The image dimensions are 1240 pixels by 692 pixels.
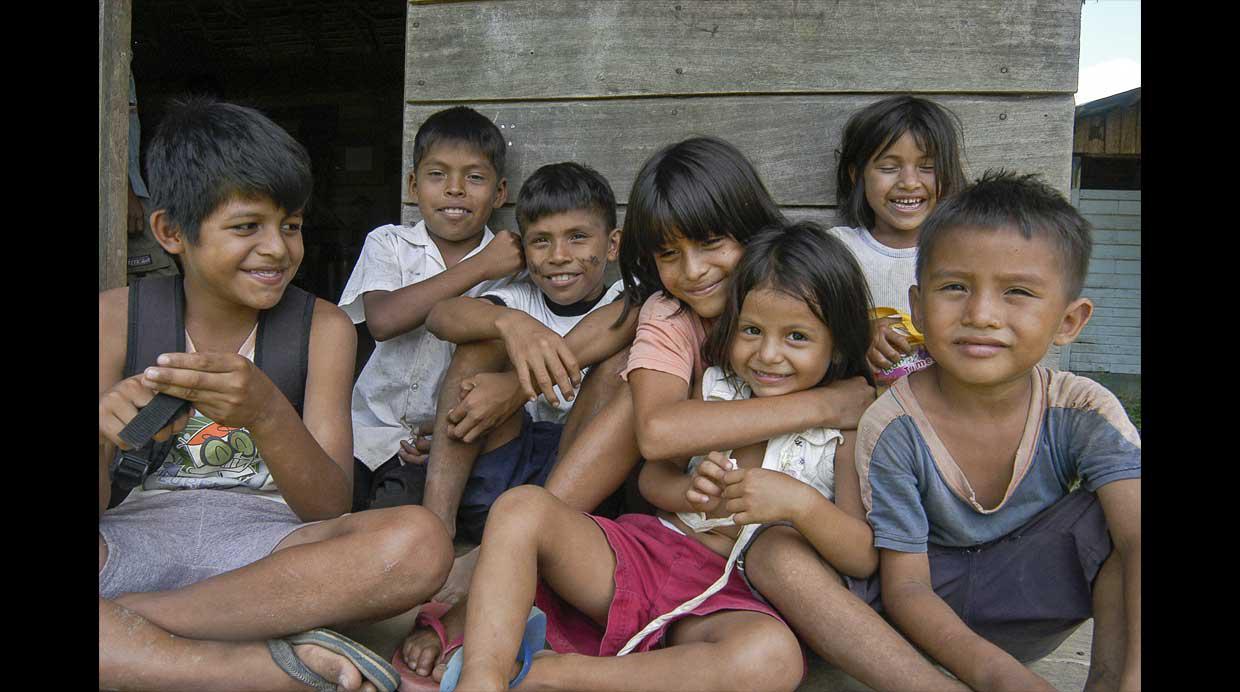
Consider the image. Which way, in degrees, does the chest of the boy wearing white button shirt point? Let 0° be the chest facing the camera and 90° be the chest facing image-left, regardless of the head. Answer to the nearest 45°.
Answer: approximately 0°

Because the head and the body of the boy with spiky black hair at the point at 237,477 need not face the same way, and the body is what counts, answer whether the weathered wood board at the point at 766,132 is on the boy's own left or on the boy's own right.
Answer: on the boy's own left

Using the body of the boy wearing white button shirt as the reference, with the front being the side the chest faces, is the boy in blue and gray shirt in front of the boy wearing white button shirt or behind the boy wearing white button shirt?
in front

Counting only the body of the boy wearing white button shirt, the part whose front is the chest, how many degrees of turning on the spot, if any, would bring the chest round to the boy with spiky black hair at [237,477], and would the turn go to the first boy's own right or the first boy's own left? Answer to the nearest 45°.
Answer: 0° — they already face them

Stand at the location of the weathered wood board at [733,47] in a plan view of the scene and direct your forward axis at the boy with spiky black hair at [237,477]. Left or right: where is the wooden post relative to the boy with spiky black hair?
right

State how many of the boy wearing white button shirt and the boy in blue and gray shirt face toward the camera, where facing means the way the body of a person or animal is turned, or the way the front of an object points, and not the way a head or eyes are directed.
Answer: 2

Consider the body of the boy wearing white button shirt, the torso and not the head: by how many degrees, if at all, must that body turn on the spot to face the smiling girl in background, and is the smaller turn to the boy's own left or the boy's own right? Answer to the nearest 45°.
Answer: approximately 45° to the boy's own left
